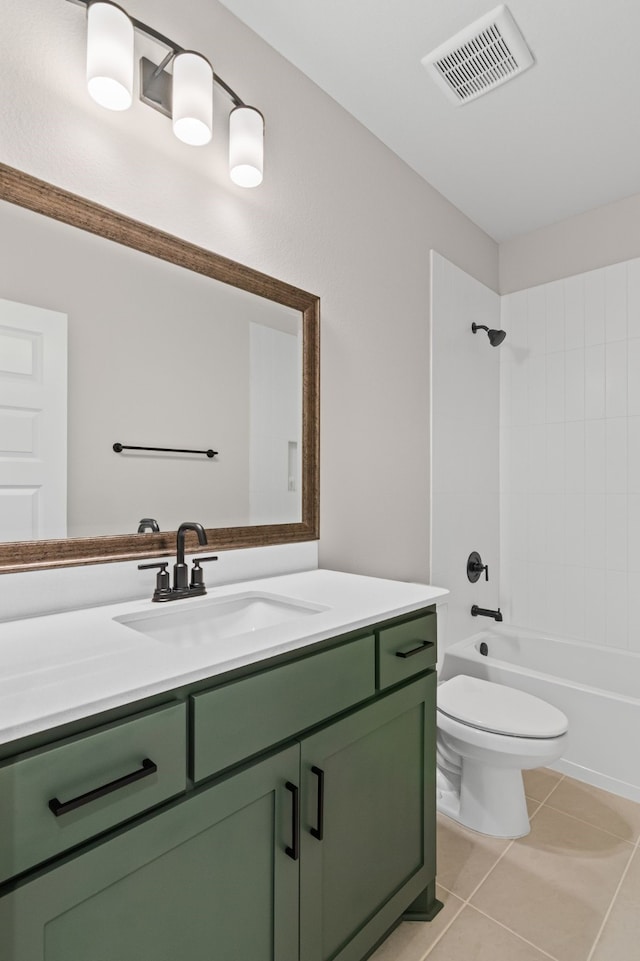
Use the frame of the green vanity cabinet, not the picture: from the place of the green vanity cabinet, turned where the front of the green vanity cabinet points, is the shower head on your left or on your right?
on your left

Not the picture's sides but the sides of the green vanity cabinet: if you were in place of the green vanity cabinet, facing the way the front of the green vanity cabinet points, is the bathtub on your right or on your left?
on your left

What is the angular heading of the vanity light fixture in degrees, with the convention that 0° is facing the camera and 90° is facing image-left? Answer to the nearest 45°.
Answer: approximately 315°

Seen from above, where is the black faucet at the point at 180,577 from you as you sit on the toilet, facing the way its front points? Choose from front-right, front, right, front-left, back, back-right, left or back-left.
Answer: right

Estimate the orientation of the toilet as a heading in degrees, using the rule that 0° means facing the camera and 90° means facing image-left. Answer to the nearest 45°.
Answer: approximately 315°

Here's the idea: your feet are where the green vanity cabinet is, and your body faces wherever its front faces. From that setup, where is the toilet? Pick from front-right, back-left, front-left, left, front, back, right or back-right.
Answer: left

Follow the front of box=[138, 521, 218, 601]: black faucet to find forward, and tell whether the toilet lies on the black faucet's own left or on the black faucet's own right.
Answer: on the black faucet's own left

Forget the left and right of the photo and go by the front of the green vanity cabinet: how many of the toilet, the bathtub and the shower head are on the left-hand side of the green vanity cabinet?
3

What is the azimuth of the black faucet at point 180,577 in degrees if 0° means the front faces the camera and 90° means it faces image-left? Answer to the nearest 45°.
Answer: approximately 315°
